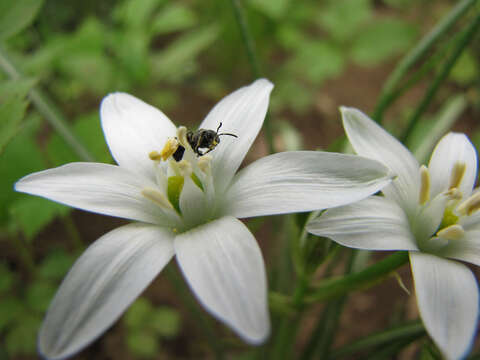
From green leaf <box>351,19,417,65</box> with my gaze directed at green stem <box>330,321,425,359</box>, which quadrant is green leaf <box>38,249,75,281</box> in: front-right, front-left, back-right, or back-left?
front-right

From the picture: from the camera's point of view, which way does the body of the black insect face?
to the viewer's right

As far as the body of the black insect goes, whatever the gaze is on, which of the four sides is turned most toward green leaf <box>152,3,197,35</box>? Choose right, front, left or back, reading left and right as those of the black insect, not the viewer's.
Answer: left
